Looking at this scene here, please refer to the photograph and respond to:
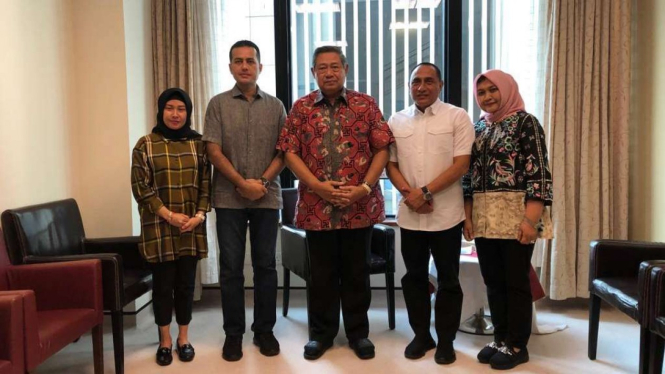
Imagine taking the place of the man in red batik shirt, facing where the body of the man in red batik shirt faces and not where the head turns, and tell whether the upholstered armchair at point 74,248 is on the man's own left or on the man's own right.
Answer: on the man's own right

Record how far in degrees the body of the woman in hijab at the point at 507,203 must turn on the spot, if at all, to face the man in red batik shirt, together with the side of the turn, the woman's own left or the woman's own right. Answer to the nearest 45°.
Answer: approximately 45° to the woman's own right

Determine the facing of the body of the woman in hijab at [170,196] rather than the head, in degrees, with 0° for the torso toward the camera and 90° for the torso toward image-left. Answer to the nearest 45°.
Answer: approximately 0°

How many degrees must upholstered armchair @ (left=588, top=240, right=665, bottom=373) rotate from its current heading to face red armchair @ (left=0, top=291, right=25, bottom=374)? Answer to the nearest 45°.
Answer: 0° — it already faces it

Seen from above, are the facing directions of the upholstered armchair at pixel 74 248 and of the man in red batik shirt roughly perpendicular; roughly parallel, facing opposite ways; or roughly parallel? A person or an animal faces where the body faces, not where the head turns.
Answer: roughly perpendicular

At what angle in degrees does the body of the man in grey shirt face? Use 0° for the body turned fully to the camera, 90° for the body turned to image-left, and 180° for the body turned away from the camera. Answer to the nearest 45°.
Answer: approximately 0°

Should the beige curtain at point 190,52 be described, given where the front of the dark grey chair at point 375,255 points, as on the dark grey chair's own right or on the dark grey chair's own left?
on the dark grey chair's own right

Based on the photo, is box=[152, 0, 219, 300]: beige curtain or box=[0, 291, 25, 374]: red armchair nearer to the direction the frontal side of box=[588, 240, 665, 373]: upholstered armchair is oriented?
the red armchair

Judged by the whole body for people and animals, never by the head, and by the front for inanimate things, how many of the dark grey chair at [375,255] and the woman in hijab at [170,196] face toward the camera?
2

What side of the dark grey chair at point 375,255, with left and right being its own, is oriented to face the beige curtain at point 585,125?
left

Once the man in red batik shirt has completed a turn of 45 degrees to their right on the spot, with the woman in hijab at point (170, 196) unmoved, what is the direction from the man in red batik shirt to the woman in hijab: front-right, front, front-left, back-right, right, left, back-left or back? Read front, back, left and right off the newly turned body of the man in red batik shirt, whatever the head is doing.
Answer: front-right

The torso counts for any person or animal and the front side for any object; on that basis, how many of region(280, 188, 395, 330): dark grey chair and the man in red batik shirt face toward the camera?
2
